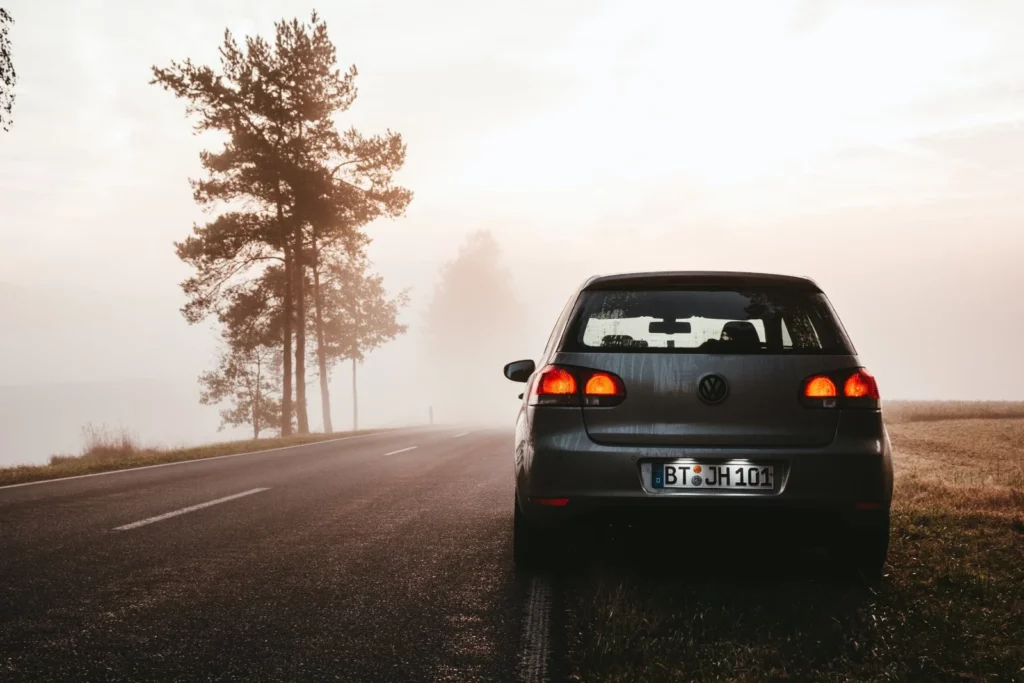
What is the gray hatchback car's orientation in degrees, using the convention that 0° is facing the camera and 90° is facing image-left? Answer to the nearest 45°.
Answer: approximately 180°
